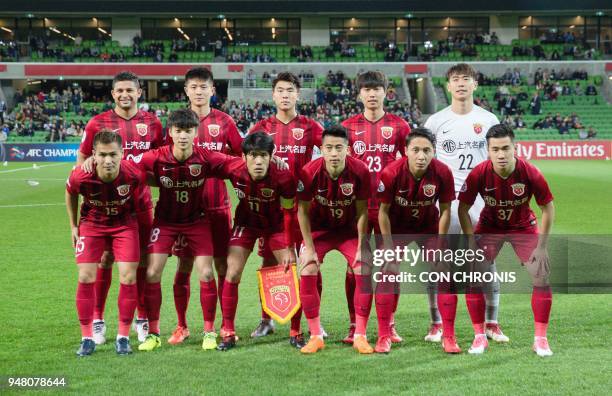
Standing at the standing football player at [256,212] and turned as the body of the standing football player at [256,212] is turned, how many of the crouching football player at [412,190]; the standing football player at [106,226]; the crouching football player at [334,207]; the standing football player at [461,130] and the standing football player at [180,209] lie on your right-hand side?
2

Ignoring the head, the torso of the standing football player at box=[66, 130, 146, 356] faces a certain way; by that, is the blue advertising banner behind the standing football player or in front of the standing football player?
behind

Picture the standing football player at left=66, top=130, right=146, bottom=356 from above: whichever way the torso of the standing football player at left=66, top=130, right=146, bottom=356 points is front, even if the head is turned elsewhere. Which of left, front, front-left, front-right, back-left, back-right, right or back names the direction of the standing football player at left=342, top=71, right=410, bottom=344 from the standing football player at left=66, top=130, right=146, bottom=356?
left

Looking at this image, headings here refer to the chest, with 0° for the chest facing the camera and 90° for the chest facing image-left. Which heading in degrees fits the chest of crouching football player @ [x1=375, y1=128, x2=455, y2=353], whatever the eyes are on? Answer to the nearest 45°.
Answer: approximately 0°

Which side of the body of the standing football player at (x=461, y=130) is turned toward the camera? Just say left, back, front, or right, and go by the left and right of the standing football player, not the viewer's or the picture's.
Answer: front

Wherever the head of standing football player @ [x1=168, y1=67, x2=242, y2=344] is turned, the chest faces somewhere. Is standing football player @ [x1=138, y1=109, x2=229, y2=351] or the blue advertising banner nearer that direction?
the standing football player

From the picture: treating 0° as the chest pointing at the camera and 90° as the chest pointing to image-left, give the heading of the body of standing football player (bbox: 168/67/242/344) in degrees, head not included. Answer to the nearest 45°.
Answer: approximately 0°

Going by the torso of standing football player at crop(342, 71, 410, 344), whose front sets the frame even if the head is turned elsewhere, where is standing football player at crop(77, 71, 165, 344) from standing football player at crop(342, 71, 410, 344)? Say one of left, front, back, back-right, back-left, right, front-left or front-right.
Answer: right

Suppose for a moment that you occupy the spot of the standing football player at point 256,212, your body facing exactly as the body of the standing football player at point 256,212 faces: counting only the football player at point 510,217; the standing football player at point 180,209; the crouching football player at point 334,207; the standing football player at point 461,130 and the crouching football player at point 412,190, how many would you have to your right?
1

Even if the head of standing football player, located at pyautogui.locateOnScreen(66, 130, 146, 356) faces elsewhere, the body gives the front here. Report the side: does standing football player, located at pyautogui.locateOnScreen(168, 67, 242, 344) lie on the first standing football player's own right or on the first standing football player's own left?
on the first standing football player's own left

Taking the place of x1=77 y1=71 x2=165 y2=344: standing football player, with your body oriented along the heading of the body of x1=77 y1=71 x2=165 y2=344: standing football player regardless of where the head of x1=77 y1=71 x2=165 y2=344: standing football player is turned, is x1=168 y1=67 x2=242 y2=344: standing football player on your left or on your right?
on your left

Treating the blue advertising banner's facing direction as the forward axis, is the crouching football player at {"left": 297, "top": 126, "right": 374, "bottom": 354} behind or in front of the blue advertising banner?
in front
